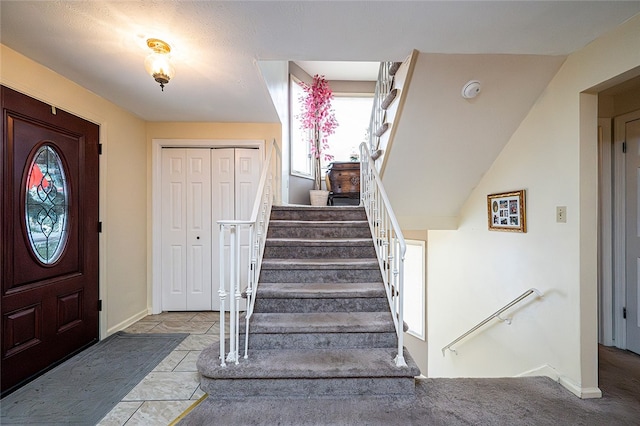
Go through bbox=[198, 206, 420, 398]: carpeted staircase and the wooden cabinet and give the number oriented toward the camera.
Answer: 2

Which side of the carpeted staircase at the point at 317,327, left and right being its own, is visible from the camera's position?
front

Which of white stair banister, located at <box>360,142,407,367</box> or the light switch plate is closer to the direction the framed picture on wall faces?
the white stair banister

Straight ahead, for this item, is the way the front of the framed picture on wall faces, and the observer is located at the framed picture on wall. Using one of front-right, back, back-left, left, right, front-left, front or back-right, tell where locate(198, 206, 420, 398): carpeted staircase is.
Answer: front

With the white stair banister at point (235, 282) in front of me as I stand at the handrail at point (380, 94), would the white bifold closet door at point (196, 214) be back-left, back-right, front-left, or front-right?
front-right

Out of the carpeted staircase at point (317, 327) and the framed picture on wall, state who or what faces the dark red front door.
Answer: the framed picture on wall

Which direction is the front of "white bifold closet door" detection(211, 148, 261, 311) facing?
toward the camera

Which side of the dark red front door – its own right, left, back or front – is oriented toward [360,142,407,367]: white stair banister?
front

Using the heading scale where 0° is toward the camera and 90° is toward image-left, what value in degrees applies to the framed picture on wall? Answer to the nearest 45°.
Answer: approximately 45°

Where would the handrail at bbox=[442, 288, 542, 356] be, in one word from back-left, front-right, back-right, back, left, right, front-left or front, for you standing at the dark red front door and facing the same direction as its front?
front

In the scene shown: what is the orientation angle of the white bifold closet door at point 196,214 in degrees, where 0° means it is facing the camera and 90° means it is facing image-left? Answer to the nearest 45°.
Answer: approximately 0°

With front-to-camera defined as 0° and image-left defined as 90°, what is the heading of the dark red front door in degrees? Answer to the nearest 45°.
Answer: approximately 315°

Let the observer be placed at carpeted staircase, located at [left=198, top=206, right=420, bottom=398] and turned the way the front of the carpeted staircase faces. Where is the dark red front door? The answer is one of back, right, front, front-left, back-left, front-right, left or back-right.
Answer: right

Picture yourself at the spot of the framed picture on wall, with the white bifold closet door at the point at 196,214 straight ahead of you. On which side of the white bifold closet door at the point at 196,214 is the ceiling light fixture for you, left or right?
left

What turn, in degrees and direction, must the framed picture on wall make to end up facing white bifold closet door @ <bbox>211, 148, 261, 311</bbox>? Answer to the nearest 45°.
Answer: approximately 45° to its right

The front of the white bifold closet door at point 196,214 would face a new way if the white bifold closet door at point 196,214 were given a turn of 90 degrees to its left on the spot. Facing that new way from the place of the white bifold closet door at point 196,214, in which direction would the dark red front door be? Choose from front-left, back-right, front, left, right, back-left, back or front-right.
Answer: back-right
